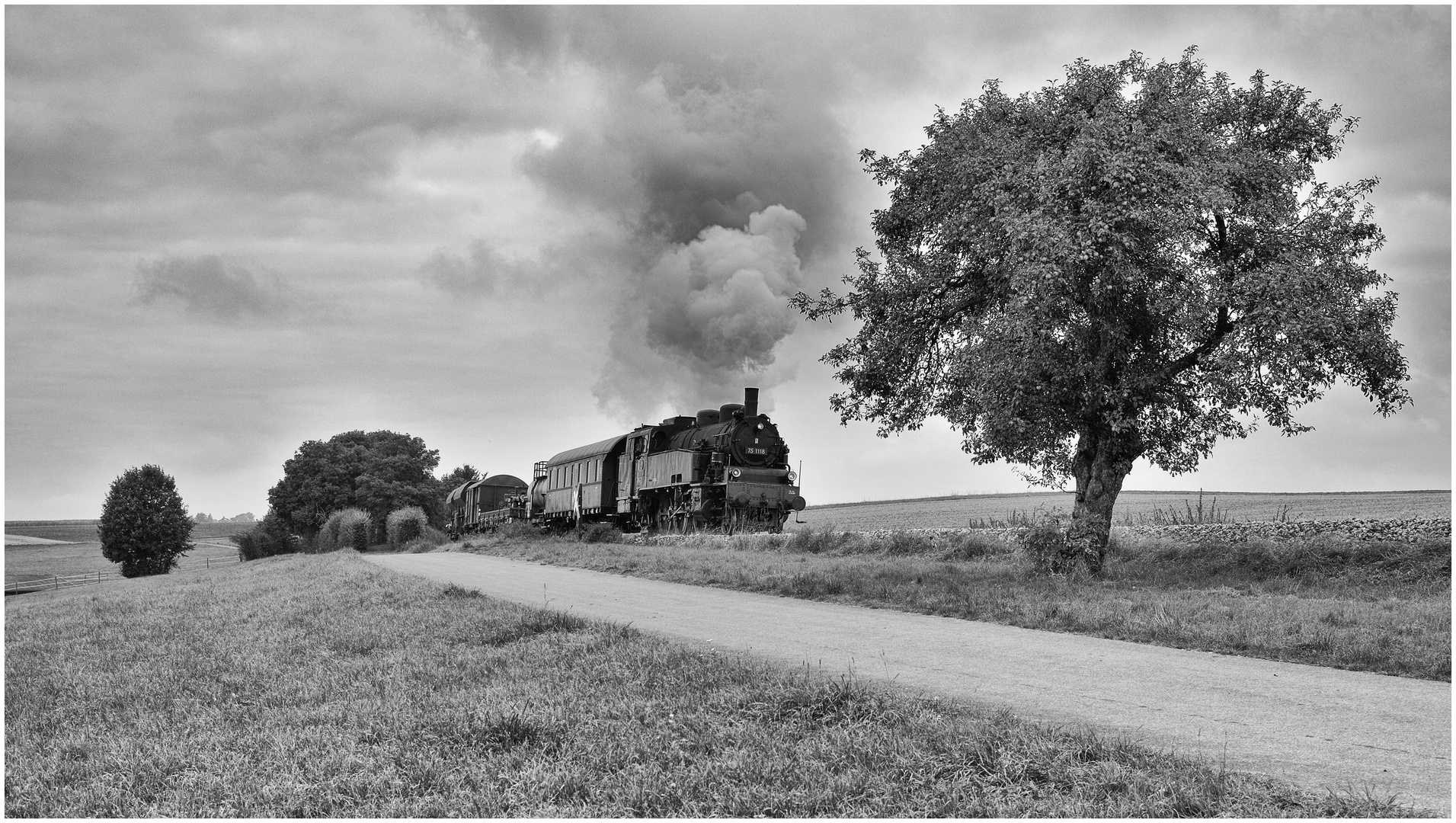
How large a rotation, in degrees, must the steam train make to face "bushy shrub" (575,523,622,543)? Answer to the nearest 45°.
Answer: approximately 90° to its right

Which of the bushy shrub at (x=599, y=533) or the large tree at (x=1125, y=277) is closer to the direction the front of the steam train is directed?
the large tree

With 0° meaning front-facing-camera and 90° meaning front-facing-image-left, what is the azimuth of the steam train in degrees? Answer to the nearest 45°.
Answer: approximately 315°

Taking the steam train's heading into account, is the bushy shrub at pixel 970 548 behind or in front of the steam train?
in front

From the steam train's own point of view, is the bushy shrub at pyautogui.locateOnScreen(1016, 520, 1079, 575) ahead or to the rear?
ahead
